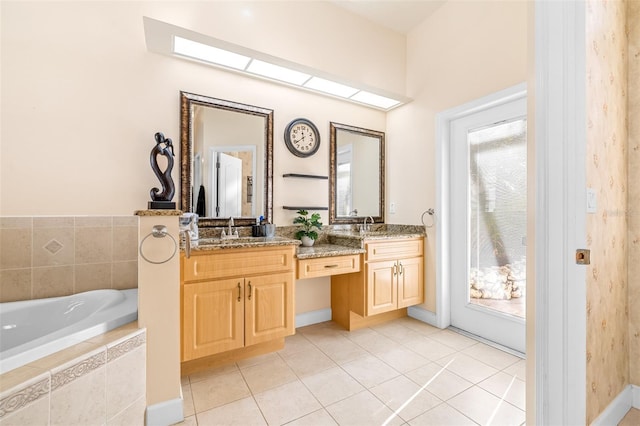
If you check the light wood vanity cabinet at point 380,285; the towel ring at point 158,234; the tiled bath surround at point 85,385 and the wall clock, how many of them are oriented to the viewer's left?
0

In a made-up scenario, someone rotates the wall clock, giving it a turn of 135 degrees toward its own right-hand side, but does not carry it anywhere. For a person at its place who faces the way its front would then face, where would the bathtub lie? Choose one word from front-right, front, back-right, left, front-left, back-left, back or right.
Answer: front-left

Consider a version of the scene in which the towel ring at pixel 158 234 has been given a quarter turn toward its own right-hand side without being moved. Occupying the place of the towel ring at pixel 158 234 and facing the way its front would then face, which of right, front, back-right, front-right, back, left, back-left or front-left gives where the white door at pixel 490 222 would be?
back

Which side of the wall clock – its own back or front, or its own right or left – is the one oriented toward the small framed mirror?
left

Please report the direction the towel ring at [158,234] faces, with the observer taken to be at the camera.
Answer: facing the viewer

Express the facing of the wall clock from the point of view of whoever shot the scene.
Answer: facing the viewer and to the right of the viewer

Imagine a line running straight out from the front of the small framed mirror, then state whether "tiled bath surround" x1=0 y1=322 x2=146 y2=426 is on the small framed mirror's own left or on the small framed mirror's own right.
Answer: on the small framed mirror's own right
